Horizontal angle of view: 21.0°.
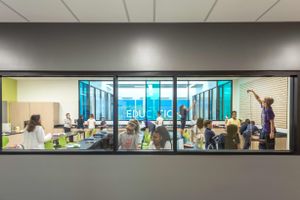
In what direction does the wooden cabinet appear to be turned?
toward the camera

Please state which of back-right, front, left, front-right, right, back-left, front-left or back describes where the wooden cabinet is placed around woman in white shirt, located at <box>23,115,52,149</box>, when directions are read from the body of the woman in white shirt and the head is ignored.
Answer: front-left

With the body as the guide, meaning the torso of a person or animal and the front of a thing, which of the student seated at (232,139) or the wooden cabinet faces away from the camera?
the student seated

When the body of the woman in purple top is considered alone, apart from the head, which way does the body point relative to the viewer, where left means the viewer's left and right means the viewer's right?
facing to the left of the viewer

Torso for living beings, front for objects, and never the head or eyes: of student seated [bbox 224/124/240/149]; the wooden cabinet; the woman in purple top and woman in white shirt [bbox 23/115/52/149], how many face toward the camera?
1

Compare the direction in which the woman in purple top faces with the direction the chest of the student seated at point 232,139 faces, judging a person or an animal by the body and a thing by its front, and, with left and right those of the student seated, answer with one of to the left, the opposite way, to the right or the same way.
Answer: to the left

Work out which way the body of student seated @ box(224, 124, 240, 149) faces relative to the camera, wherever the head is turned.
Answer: away from the camera

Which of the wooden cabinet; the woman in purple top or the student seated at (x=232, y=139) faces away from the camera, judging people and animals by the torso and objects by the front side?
the student seated

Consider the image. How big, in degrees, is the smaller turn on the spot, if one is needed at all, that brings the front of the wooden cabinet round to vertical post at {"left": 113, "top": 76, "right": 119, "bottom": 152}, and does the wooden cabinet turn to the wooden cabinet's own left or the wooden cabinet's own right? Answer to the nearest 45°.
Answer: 0° — it already faces it

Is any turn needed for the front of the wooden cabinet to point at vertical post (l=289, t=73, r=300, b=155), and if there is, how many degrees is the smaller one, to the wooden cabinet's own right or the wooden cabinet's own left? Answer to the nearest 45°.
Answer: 0° — it already faces it

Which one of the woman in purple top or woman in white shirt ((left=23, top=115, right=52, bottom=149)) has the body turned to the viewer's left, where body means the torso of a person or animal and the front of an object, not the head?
the woman in purple top

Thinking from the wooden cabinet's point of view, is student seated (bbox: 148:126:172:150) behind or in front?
in front
